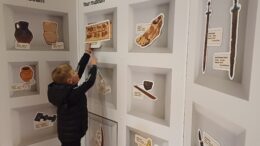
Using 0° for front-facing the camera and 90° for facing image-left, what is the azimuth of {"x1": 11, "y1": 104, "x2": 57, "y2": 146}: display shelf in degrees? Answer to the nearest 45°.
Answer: approximately 315°

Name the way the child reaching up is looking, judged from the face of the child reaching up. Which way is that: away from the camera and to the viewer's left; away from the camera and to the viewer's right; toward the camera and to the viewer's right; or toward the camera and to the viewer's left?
away from the camera and to the viewer's right

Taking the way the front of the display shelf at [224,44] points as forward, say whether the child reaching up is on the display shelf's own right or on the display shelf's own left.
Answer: on the display shelf's own right

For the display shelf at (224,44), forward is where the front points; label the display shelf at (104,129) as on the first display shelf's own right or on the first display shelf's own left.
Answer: on the first display shelf's own right

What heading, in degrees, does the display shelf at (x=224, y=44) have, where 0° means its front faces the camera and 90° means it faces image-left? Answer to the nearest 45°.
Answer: approximately 45°

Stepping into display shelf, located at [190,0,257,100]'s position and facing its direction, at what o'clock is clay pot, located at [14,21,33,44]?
The clay pot is roughly at 2 o'clock from the display shelf.

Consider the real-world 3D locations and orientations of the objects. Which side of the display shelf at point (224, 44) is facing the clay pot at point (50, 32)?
right
